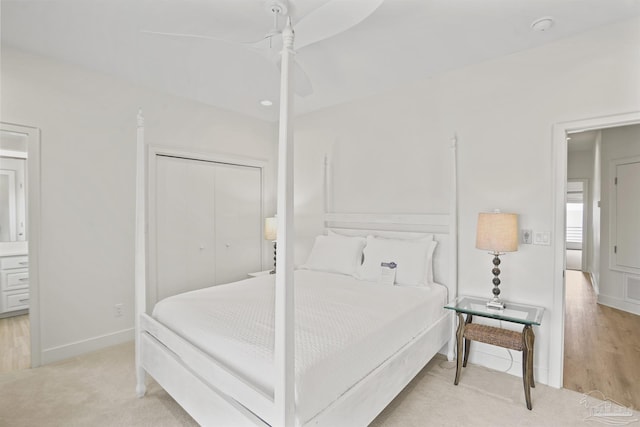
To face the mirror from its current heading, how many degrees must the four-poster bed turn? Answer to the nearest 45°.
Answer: approximately 90° to its right

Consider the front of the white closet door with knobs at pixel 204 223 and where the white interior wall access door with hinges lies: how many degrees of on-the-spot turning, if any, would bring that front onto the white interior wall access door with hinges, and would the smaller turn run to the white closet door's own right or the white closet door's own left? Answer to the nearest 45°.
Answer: approximately 45° to the white closet door's own left

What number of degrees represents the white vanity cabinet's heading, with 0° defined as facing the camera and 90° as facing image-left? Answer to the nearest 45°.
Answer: approximately 315°

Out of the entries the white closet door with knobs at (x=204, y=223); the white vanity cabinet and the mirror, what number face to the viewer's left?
0

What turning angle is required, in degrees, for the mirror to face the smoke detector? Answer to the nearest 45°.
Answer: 0° — it already faces it

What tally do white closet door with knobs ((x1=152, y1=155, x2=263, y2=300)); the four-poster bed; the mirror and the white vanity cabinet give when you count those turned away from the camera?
0

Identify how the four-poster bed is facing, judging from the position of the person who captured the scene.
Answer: facing the viewer and to the left of the viewer

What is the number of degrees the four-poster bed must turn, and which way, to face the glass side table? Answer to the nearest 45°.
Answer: approximately 135° to its left

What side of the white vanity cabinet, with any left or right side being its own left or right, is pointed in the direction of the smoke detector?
front

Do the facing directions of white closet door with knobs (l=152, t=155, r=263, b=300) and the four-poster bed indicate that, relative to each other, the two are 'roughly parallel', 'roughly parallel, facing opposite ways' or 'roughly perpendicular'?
roughly perpendicular

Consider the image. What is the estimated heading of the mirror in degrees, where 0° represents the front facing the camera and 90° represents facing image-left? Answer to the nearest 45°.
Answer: approximately 315°

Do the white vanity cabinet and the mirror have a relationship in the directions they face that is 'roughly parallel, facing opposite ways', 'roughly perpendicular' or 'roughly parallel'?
roughly parallel

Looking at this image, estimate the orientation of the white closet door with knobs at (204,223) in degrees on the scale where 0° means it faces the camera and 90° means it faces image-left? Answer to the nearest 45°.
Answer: approximately 315°

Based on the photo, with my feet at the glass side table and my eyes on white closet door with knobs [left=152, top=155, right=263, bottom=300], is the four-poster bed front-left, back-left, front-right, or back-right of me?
front-left

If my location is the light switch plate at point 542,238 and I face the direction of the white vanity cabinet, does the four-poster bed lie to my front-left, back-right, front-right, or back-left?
front-left

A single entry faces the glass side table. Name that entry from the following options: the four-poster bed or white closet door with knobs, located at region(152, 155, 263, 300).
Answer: the white closet door with knobs

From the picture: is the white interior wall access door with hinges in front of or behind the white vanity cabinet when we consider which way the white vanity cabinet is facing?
in front

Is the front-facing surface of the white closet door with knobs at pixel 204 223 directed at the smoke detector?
yes
